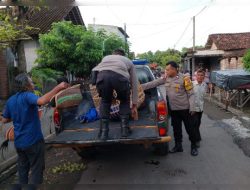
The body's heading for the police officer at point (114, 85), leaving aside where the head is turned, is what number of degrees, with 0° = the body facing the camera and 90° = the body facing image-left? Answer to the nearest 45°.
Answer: approximately 180°

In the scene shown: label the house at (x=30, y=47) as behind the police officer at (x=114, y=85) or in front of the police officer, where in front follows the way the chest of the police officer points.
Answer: in front

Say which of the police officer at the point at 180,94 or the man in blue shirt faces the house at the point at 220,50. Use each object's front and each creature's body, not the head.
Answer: the man in blue shirt

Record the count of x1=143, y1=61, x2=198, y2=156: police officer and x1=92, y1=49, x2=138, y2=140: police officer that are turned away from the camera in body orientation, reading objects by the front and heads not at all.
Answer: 1

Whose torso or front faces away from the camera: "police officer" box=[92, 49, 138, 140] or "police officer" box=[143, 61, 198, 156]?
"police officer" box=[92, 49, 138, 140]

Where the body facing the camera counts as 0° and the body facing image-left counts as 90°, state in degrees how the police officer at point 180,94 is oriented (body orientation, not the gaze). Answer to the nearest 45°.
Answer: approximately 45°

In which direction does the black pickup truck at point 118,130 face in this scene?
away from the camera

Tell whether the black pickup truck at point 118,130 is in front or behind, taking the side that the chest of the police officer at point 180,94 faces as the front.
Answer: in front

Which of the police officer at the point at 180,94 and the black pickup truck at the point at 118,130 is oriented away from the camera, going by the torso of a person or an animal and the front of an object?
the black pickup truck

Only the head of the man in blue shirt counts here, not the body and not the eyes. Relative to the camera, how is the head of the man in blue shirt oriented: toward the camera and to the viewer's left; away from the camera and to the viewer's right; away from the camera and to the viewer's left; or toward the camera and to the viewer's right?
away from the camera and to the viewer's right

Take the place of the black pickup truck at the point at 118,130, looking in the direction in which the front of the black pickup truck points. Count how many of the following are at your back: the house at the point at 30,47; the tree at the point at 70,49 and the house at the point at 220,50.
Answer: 0

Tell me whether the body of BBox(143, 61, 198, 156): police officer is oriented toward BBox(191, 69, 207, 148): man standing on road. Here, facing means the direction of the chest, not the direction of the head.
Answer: no

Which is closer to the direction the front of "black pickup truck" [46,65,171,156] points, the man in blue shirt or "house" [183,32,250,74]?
the house

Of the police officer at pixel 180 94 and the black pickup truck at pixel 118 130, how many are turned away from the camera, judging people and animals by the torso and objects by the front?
1

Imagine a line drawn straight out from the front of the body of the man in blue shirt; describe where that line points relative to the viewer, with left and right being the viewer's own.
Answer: facing away from the viewer and to the right of the viewer

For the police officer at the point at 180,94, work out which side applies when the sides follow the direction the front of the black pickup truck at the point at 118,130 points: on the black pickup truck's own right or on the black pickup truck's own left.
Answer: on the black pickup truck's own right

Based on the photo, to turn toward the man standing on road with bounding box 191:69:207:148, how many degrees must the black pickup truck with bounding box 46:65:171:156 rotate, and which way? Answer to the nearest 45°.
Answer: approximately 135° to its right
